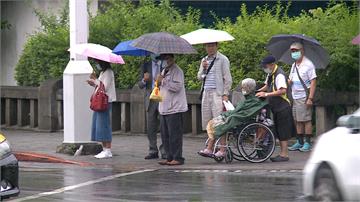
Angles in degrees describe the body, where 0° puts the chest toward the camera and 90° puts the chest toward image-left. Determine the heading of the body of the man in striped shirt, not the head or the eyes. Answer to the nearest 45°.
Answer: approximately 45°

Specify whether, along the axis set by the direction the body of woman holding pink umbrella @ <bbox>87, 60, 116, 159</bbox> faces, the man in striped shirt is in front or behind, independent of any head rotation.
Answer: behind

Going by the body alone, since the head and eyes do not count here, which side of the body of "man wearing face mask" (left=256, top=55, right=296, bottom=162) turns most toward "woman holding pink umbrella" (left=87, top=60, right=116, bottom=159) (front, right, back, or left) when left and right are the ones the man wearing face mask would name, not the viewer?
front

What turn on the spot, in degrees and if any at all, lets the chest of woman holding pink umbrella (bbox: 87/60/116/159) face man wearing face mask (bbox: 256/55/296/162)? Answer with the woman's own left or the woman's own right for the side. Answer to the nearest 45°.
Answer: approximately 180°

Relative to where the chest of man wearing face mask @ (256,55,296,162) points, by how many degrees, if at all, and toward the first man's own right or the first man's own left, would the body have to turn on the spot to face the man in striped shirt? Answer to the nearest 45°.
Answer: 0° — they already face them

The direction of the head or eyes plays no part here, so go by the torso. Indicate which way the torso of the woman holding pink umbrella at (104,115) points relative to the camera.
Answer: to the viewer's left

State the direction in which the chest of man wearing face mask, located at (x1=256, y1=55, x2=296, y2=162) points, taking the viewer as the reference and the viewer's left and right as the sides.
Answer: facing to the left of the viewer
